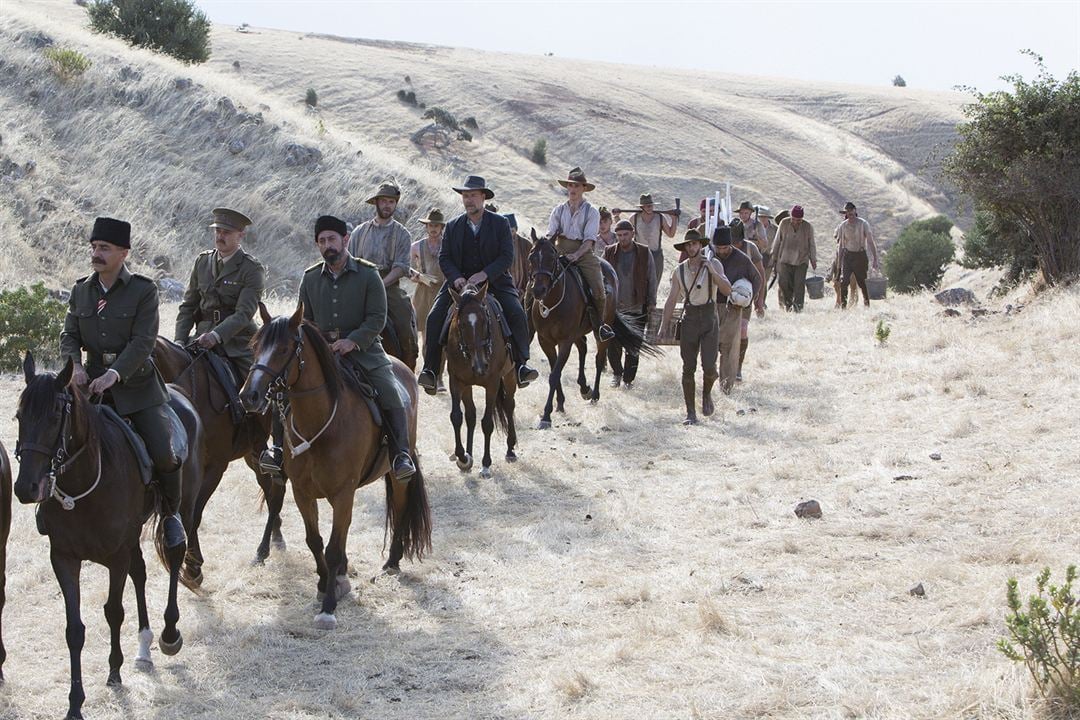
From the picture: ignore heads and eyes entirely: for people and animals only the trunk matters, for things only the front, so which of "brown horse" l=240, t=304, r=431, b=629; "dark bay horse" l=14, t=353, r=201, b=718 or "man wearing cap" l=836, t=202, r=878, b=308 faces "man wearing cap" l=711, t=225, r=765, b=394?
"man wearing cap" l=836, t=202, r=878, b=308

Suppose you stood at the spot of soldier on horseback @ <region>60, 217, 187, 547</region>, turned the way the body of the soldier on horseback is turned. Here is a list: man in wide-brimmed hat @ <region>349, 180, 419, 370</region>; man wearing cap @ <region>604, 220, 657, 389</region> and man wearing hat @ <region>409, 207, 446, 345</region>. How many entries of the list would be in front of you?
0

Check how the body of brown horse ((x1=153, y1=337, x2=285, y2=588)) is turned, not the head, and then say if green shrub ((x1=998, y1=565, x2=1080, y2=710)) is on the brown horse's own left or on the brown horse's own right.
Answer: on the brown horse's own left

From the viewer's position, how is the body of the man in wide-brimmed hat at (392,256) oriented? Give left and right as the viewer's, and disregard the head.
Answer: facing the viewer

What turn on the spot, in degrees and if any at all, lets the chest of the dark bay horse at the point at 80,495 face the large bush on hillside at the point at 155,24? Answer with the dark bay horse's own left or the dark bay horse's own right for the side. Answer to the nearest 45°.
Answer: approximately 135° to the dark bay horse's own right

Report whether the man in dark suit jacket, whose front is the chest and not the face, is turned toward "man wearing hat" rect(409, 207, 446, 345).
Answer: no

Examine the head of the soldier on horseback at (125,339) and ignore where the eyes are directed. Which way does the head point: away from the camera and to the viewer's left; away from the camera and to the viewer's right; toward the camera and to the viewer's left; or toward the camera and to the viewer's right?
toward the camera and to the viewer's left

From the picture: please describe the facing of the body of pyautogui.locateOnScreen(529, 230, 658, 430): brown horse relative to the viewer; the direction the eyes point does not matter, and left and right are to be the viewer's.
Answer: facing the viewer and to the left of the viewer

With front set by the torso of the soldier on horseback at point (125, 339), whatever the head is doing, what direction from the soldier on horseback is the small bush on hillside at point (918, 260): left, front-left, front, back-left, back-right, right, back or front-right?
back

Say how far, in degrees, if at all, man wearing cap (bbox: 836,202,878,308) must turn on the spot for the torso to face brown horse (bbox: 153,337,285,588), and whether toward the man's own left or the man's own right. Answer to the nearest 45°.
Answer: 0° — they already face it

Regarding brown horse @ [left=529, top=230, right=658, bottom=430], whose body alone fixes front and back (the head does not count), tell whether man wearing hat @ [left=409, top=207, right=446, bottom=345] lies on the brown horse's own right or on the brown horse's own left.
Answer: on the brown horse's own right

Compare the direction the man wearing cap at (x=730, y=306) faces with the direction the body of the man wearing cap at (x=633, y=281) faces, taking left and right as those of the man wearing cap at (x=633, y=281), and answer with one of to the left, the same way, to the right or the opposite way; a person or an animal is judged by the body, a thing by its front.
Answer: the same way

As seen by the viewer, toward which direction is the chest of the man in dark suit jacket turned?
toward the camera

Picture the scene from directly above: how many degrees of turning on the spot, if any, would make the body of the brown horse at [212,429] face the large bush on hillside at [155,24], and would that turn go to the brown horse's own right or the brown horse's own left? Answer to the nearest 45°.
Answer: approximately 135° to the brown horse's own right

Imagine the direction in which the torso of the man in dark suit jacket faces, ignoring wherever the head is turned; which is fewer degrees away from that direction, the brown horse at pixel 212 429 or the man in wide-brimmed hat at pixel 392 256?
the brown horse

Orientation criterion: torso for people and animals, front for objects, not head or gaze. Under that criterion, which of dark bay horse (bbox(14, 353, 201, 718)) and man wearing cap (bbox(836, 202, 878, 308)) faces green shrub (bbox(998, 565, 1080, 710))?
the man wearing cap

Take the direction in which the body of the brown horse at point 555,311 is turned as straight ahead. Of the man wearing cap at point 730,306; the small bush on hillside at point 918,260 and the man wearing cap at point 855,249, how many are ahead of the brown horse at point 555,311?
0

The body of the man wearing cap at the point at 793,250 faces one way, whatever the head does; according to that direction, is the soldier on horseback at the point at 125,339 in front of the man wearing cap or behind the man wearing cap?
in front

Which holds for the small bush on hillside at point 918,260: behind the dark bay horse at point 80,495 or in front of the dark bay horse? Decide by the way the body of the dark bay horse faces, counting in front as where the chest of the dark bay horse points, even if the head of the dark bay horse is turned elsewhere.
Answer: behind
